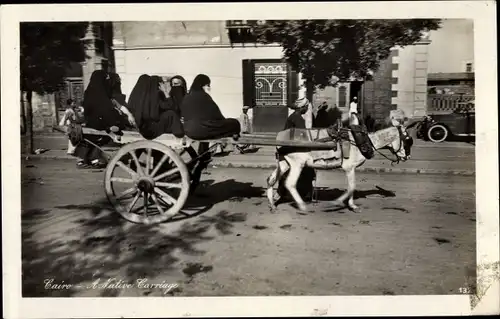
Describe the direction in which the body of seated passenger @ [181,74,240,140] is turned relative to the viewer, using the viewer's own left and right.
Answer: facing to the right of the viewer

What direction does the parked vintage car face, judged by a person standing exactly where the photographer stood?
facing to the left of the viewer

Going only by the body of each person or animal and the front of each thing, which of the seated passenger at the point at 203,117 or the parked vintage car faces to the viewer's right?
the seated passenger
